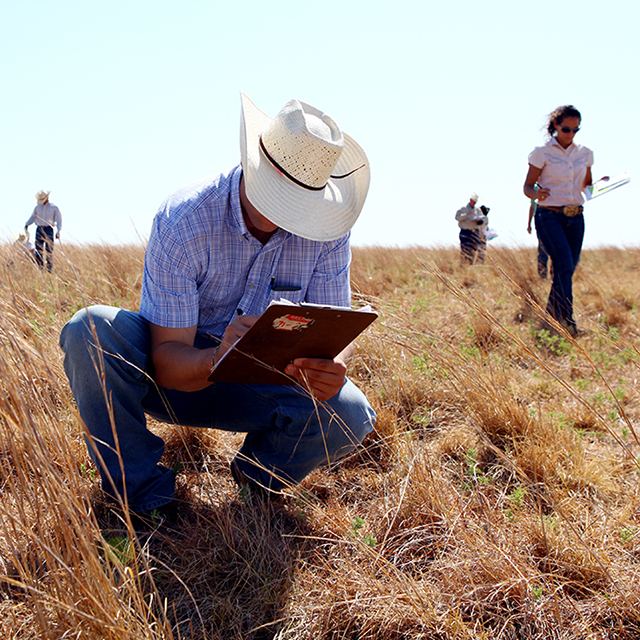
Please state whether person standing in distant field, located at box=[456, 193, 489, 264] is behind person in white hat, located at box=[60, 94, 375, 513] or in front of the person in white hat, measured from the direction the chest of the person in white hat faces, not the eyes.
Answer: behind

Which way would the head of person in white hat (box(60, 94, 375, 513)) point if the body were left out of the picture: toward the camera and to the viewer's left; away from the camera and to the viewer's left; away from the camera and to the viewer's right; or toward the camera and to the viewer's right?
toward the camera and to the viewer's right

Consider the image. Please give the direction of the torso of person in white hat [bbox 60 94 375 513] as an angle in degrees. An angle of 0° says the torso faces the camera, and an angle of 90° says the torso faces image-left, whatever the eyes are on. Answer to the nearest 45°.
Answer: approximately 0°

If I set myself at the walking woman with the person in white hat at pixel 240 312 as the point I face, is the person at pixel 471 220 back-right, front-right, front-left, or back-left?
back-right

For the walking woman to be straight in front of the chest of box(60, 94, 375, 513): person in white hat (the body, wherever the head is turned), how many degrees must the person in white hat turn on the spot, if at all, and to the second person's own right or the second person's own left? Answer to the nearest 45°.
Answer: approximately 135° to the second person's own left
